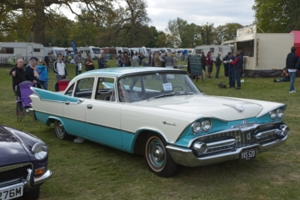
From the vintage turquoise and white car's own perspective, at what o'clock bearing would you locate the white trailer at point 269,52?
The white trailer is roughly at 8 o'clock from the vintage turquoise and white car.

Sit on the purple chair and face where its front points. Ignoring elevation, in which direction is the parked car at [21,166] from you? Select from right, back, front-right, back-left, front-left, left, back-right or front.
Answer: front-right

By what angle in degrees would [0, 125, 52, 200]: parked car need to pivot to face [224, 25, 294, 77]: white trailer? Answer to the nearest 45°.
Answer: approximately 90° to its left

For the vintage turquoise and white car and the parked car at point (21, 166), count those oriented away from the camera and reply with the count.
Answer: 0

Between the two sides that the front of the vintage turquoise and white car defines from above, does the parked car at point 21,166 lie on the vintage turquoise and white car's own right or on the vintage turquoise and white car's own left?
on the vintage turquoise and white car's own right

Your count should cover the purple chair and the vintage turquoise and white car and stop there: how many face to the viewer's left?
0

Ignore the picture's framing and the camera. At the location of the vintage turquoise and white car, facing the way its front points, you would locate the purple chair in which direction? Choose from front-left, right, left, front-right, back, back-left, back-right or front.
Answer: back

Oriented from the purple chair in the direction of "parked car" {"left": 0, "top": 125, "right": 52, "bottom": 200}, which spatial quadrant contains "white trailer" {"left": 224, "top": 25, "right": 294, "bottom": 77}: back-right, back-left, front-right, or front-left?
back-left

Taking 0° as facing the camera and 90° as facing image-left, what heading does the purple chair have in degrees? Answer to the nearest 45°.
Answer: approximately 315°

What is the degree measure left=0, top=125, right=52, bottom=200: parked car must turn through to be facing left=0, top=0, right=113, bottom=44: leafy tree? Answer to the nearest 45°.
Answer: approximately 135° to its left
